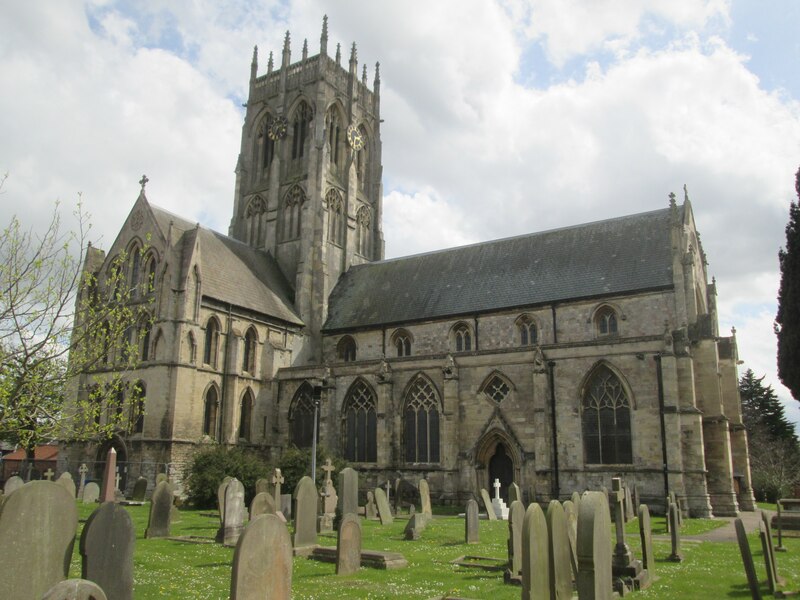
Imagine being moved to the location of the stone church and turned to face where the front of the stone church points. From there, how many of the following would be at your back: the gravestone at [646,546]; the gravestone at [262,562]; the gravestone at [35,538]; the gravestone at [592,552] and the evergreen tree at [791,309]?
0

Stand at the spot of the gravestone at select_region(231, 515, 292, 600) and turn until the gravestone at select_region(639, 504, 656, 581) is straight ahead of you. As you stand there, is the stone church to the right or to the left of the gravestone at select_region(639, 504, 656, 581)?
left

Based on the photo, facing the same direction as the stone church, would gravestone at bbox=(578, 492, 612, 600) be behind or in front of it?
in front

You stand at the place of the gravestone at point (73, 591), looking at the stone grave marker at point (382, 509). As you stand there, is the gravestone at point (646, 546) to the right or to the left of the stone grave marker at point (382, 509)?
right

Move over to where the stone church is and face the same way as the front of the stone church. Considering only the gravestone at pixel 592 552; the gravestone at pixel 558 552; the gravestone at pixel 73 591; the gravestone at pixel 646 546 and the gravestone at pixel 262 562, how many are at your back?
0

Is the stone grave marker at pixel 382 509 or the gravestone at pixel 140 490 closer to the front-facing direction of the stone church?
the stone grave marker

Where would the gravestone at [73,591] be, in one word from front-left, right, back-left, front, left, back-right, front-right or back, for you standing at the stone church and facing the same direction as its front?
front-right

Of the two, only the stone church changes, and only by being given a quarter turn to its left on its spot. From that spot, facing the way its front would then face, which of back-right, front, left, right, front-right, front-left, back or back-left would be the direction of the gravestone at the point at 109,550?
back-right

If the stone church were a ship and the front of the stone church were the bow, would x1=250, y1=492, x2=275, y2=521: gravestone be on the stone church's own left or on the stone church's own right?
on the stone church's own right

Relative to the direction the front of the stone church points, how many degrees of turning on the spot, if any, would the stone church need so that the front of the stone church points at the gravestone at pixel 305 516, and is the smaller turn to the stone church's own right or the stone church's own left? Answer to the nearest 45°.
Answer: approximately 45° to the stone church's own right

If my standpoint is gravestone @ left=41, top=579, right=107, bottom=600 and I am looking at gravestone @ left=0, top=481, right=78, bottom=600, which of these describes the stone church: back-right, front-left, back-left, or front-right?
front-right

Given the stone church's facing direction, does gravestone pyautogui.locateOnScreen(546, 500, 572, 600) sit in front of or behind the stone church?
in front
